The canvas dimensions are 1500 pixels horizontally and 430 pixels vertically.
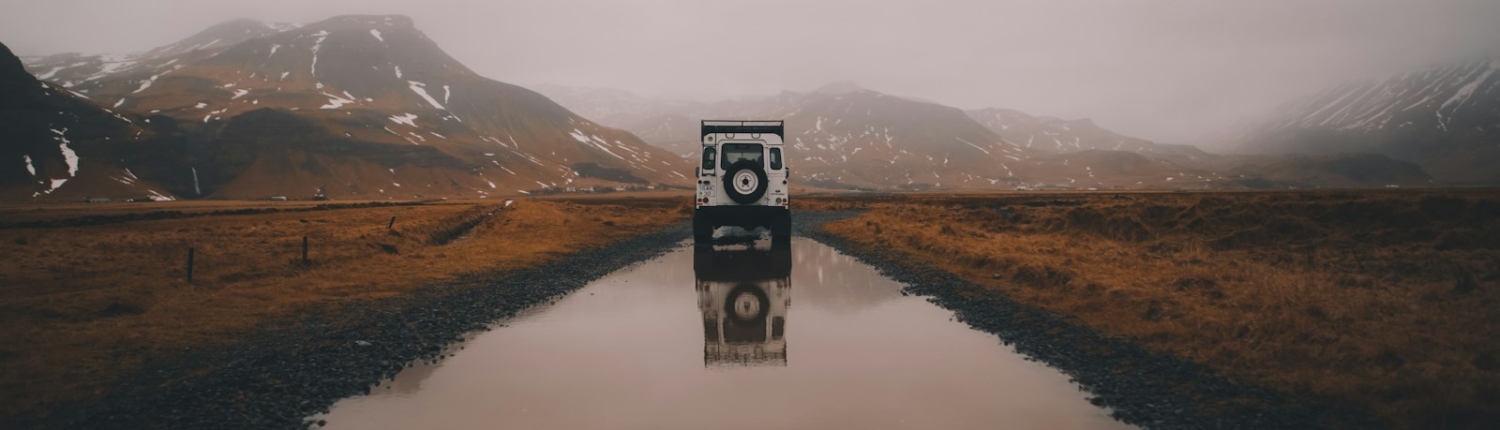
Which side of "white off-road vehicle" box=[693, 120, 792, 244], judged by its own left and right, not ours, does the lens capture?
back
